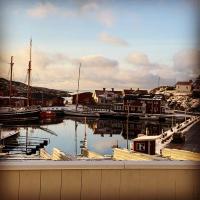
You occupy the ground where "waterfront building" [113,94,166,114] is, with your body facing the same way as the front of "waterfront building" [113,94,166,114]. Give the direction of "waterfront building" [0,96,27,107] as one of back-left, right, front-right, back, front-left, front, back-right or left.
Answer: front-right

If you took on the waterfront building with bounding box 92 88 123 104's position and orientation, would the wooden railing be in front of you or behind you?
in front

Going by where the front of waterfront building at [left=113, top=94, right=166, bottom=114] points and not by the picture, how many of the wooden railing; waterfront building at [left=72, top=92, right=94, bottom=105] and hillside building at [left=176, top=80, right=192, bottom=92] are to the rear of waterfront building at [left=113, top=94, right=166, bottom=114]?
0

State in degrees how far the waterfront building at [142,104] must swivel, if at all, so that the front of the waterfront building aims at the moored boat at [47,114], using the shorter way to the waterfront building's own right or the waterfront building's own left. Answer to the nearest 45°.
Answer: approximately 90° to the waterfront building's own right

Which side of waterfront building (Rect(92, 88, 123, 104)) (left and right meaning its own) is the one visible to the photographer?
front

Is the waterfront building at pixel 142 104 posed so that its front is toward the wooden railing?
yes

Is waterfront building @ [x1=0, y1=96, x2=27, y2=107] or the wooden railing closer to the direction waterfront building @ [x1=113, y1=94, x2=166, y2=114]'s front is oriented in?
the wooden railing

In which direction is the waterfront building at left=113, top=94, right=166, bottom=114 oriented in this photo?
toward the camera

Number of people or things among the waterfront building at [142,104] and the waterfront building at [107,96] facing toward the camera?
2

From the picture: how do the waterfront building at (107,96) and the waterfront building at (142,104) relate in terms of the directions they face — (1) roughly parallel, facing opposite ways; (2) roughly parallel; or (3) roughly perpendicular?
roughly parallel

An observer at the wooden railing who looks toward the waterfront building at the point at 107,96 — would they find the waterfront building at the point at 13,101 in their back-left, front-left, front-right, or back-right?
front-left
